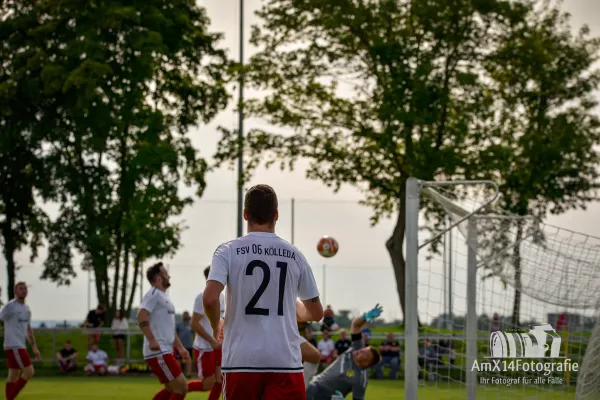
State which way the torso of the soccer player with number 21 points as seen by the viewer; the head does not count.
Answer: away from the camera

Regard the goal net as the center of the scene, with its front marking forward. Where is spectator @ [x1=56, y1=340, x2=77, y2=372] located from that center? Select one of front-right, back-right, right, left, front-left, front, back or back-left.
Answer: front-right

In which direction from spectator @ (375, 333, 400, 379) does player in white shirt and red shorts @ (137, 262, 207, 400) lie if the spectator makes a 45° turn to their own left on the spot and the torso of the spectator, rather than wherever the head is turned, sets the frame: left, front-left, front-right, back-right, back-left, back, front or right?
front-right

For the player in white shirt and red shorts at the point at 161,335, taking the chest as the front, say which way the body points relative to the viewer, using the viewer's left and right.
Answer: facing to the right of the viewer

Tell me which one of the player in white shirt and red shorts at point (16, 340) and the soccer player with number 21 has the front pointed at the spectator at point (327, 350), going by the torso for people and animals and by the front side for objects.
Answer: the soccer player with number 21

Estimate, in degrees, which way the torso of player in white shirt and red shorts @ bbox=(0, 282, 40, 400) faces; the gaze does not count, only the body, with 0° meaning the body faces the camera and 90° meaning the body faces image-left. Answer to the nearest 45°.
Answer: approximately 315°

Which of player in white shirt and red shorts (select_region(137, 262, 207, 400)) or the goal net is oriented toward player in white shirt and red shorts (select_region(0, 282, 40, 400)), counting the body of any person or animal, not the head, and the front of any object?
the goal net

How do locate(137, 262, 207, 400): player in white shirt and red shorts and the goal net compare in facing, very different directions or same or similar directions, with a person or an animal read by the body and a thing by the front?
very different directions

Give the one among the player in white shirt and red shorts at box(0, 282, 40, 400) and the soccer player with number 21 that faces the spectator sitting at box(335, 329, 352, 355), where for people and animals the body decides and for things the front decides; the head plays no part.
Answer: the soccer player with number 21

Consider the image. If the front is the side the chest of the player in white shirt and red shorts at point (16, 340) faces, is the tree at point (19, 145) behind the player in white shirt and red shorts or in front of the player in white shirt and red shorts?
behind

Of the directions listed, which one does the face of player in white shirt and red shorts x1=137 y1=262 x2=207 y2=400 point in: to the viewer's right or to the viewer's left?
to the viewer's right

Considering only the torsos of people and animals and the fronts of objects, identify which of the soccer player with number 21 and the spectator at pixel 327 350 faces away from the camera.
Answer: the soccer player with number 21

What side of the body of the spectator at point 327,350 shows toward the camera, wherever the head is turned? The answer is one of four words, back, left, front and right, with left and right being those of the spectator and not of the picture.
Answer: front

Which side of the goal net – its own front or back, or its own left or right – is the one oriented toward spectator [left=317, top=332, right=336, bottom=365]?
right

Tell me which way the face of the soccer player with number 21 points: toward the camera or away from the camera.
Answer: away from the camera

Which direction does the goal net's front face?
to the viewer's left
